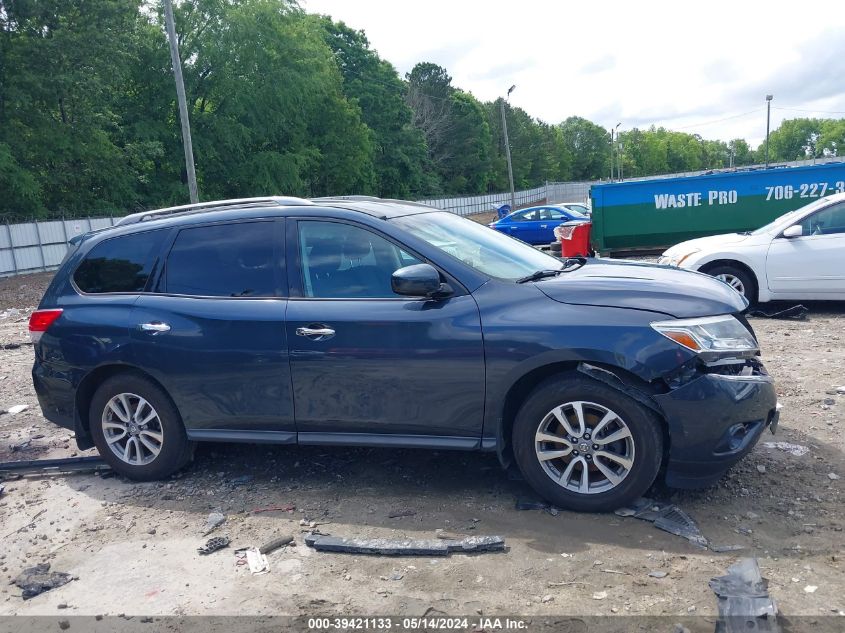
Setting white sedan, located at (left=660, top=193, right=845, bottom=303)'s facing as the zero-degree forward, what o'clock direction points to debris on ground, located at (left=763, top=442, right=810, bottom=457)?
The debris on ground is roughly at 9 o'clock from the white sedan.

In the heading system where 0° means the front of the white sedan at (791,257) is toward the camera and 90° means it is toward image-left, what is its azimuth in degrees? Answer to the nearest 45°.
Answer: approximately 90°

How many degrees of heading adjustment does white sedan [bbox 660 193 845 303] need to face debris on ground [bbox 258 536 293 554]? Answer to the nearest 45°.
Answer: approximately 90° to its left

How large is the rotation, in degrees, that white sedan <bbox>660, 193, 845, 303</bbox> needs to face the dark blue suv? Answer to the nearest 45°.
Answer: approximately 90° to its left

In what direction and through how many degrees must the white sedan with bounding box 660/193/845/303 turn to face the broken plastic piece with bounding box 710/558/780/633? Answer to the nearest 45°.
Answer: approximately 90° to its left

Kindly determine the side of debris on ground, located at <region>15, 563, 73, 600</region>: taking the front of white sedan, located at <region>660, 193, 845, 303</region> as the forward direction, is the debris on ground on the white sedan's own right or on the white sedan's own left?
on the white sedan's own left

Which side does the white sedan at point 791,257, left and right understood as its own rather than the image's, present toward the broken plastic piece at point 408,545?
left
